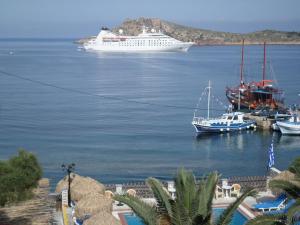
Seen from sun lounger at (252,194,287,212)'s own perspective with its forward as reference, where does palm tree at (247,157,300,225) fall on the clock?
The palm tree is roughly at 9 o'clock from the sun lounger.

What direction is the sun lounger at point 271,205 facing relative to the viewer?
to the viewer's left

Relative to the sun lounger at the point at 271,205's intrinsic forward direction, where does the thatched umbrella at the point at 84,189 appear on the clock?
The thatched umbrella is roughly at 12 o'clock from the sun lounger.

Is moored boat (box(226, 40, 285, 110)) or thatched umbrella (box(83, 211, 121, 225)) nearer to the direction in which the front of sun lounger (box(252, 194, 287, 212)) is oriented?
the thatched umbrella

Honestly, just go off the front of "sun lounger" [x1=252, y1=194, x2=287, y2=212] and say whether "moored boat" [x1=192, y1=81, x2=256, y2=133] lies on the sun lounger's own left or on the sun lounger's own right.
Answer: on the sun lounger's own right

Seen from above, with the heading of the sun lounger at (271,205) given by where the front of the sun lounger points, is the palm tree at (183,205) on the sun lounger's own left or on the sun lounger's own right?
on the sun lounger's own left

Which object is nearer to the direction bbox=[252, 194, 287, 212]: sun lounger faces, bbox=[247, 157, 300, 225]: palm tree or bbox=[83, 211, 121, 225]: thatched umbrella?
the thatched umbrella

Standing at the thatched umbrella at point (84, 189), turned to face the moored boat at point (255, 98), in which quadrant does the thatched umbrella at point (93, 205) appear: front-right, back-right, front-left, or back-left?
back-right

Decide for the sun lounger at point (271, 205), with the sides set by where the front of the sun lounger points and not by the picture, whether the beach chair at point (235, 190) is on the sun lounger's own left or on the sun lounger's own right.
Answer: on the sun lounger's own right

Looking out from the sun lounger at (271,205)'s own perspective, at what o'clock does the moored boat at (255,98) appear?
The moored boat is roughly at 3 o'clock from the sun lounger.

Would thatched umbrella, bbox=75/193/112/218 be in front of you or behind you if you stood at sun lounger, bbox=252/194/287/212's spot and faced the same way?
in front

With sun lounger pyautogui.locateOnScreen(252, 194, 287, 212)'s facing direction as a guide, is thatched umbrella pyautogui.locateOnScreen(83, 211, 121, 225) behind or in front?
in front
